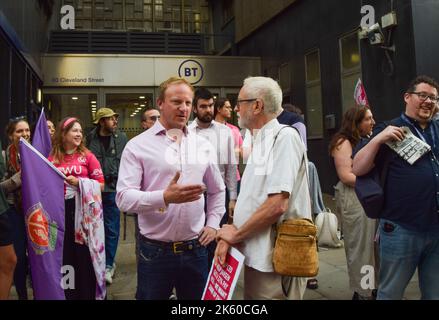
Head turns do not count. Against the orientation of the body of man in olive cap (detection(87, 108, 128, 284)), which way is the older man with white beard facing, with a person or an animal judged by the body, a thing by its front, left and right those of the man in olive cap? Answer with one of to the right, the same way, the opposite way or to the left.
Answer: to the right

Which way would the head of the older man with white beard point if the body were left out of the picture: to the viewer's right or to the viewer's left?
to the viewer's left

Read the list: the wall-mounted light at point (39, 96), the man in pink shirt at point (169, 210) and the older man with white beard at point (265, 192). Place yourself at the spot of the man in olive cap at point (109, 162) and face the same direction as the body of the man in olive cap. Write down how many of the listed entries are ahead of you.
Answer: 2

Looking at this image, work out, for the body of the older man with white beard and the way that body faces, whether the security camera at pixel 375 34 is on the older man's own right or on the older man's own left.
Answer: on the older man's own right

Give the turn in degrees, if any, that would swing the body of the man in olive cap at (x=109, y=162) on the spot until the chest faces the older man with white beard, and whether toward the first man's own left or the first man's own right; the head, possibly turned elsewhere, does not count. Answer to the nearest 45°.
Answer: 0° — they already face them

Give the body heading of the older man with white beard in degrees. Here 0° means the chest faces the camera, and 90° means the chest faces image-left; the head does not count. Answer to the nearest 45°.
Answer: approximately 90°

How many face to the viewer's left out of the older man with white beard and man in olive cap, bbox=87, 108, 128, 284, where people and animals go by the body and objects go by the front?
1

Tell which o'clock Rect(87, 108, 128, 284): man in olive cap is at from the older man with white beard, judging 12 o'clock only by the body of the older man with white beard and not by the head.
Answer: The man in olive cap is roughly at 2 o'clock from the older man with white beard.

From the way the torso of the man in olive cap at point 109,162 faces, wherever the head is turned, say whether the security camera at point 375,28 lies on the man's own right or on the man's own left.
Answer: on the man's own left

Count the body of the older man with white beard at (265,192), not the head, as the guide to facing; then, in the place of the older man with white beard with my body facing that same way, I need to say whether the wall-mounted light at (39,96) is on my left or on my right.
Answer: on my right

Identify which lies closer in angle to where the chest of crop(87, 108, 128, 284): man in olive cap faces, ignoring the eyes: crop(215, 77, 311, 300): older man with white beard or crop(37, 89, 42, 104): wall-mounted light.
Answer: the older man with white beard
